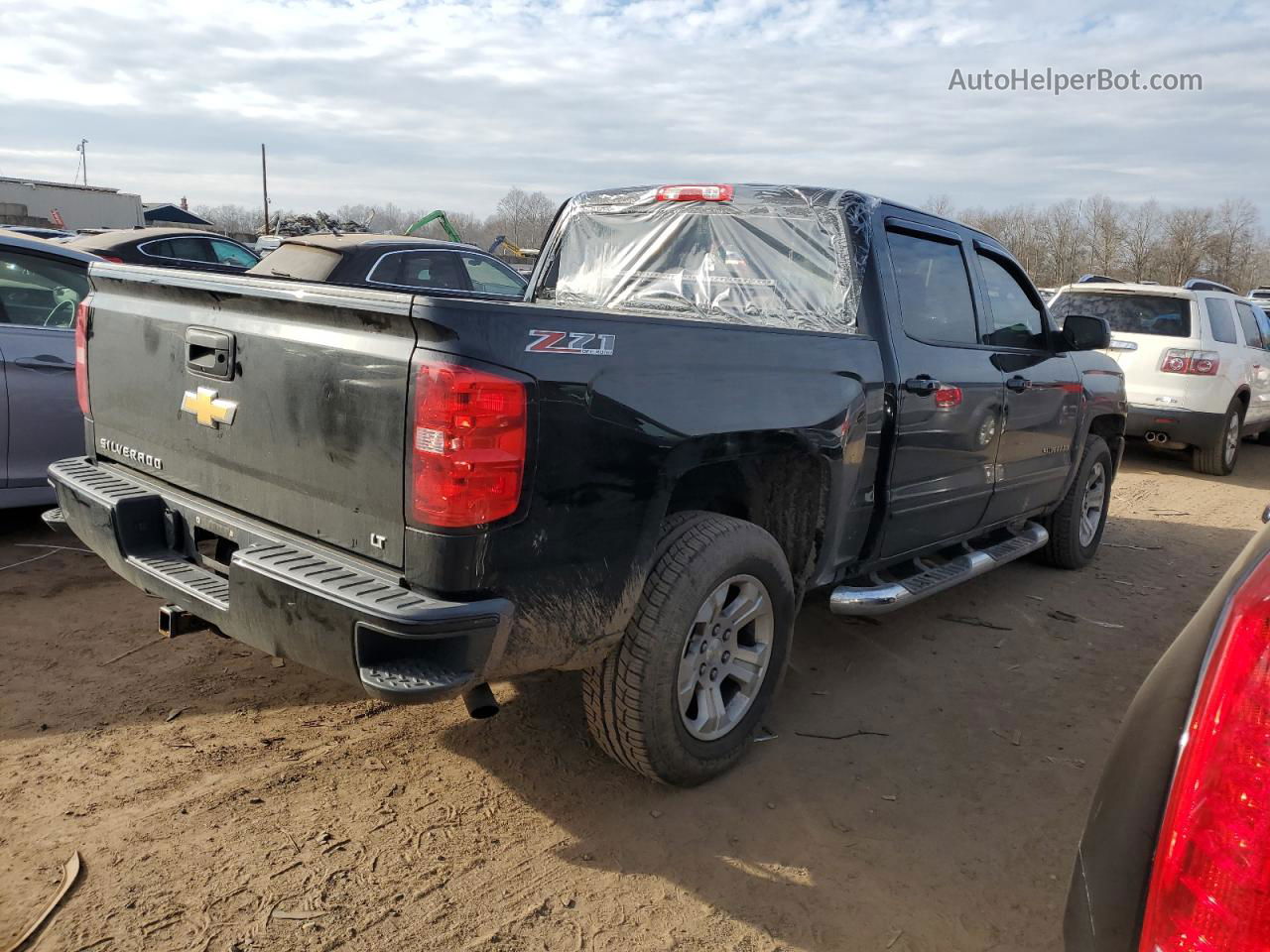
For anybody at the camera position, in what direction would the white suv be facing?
facing away from the viewer and to the right of the viewer

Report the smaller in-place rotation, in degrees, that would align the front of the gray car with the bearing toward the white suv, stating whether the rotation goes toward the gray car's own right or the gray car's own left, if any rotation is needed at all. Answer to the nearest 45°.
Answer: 0° — it already faces it

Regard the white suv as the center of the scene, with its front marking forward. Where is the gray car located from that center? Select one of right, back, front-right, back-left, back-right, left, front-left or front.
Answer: back

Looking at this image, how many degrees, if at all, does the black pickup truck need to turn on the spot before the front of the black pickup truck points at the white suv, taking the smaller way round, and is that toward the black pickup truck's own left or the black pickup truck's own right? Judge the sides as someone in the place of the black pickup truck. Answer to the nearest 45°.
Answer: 0° — it already faces it

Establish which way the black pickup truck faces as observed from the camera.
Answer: facing away from the viewer and to the right of the viewer
